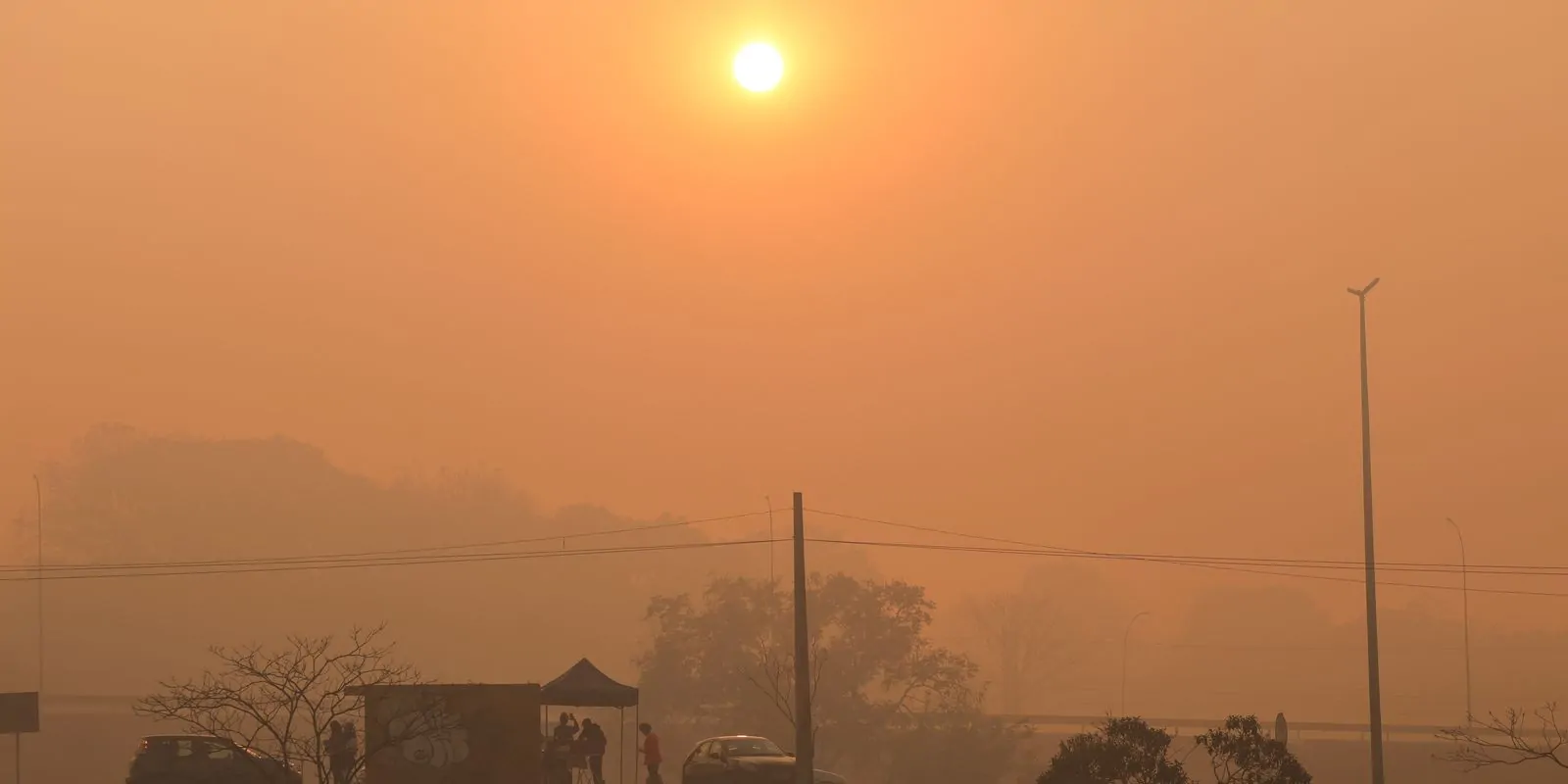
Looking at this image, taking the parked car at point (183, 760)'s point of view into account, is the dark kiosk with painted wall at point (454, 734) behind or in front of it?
in front

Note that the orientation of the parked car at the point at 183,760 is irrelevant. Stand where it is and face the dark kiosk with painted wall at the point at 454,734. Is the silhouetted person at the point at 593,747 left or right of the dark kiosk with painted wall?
left

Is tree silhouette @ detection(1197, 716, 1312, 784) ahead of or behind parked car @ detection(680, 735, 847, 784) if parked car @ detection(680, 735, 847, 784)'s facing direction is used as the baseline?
ahead

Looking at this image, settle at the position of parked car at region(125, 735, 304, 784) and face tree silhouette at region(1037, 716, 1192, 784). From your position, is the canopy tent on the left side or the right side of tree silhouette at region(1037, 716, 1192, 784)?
left

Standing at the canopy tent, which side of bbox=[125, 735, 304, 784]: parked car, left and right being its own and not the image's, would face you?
front

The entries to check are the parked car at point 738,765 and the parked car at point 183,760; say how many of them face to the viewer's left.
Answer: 0

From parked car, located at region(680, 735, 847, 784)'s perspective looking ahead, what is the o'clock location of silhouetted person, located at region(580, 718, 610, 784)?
The silhouetted person is roughly at 5 o'clock from the parked car.

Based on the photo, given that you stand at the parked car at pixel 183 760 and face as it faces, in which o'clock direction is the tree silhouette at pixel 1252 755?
The tree silhouette is roughly at 1 o'clock from the parked car.

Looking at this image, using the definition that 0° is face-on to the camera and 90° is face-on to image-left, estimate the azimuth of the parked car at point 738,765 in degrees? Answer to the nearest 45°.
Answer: approximately 315°

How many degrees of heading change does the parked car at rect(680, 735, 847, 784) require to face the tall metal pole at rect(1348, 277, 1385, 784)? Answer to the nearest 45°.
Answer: approximately 45° to its left

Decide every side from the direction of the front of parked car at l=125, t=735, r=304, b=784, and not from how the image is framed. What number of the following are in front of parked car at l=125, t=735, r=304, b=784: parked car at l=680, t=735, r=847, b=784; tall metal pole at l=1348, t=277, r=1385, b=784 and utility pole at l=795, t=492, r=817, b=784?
3

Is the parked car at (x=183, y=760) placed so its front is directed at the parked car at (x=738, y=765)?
yes

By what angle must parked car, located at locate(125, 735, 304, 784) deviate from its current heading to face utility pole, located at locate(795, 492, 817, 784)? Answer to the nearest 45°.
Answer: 0° — it already faces it

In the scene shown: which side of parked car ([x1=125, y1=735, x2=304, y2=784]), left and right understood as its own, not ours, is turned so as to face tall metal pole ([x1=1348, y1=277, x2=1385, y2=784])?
front

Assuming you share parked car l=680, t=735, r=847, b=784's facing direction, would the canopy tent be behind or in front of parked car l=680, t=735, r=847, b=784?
behind

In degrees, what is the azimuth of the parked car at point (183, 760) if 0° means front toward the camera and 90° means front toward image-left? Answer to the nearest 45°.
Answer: approximately 270°
